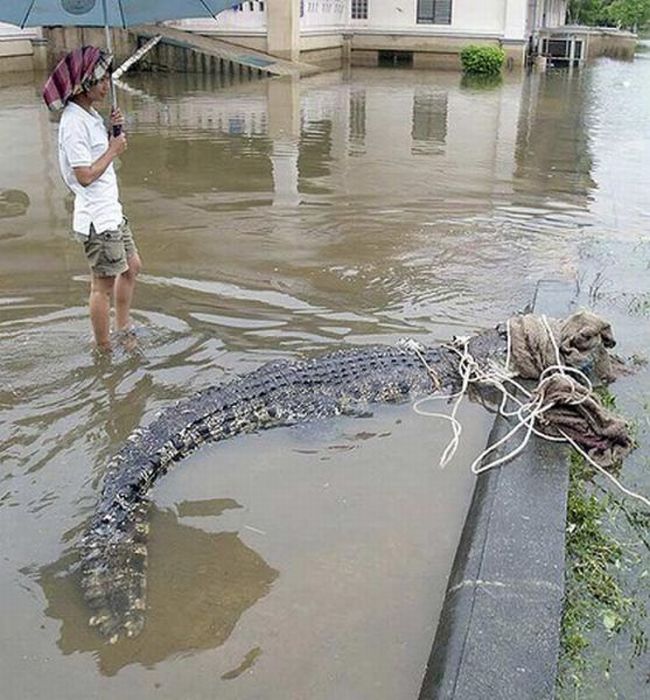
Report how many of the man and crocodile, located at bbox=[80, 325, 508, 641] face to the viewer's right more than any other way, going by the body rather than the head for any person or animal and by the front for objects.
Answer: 2

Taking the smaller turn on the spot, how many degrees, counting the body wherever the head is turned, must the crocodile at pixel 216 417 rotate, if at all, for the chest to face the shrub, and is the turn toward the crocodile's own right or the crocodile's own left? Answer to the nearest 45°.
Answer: approximately 90° to the crocodile's own left

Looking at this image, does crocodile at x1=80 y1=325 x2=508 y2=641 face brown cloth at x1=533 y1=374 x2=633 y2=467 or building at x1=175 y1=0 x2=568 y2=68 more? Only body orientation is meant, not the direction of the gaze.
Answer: the brown cloth

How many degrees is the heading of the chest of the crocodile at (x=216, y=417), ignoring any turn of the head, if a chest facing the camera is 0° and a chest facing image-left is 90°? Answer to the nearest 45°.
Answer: approximately 270°

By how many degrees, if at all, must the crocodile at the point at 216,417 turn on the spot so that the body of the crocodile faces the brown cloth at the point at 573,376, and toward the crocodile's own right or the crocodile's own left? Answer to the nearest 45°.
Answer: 0° — it already faces it

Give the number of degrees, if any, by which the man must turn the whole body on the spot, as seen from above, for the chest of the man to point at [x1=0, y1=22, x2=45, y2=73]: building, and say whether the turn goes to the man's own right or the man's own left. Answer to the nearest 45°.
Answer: approximately 90° to the man's own left

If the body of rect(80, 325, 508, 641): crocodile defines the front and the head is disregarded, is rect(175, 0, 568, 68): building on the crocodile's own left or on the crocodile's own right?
on the crocodile's own left

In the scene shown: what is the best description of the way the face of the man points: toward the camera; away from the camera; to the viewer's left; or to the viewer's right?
to the viewer's right

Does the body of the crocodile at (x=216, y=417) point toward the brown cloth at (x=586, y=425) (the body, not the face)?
yes

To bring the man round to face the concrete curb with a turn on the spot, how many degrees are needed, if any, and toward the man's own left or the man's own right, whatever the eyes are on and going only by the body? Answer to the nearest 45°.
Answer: approximately 45° to the man's own right

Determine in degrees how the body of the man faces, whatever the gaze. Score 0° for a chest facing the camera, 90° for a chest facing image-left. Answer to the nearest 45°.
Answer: approximately 270°

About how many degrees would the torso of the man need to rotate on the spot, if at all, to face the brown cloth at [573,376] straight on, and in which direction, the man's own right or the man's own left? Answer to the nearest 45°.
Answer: approximately 45° to the man's own right

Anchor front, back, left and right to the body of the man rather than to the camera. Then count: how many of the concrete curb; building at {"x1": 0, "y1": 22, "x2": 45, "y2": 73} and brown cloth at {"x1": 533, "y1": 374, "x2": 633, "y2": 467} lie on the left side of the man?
1
